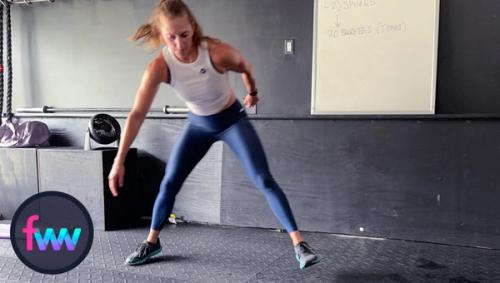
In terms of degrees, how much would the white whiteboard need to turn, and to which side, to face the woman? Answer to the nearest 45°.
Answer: approximately 45° to its right

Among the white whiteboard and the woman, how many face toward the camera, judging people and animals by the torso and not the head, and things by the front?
2

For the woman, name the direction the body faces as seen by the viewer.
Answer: toward the camera

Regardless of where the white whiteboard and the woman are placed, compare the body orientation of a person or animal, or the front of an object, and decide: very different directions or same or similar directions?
same or similar directions

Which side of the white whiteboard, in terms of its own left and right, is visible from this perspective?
front

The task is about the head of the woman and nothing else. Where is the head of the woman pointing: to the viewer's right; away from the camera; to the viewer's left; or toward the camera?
toward the camera

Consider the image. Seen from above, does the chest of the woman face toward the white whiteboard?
no
